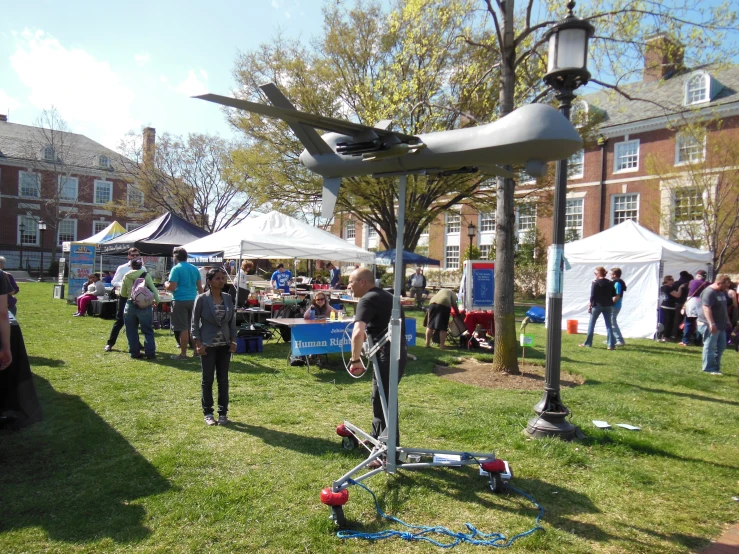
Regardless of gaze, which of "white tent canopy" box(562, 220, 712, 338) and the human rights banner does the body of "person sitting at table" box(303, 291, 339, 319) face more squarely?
the human rights banner

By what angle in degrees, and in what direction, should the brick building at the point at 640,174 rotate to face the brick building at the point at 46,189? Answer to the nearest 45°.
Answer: approximately 45° to its right

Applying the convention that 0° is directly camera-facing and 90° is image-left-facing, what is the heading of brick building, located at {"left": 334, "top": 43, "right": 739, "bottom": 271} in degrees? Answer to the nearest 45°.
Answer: approximately 45°

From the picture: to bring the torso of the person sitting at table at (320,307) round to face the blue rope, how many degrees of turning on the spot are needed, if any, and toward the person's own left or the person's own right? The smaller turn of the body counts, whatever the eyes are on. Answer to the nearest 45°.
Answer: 0° — they already face it

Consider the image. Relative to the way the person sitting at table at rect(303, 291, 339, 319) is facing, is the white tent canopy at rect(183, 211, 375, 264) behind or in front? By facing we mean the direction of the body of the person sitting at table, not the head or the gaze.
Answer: behind

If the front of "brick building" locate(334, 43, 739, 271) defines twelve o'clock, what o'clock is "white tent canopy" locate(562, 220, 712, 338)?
The white tent canopy is roughly at 11 o'clock from the brick building.

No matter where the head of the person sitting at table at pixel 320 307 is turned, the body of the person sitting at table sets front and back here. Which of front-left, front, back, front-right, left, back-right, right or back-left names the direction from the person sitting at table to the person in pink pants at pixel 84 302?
back-right

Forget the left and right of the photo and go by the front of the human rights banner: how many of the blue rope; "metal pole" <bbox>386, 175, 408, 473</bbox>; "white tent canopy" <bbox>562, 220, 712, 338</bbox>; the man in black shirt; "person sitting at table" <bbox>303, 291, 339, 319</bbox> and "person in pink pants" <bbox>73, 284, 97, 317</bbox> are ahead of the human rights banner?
3

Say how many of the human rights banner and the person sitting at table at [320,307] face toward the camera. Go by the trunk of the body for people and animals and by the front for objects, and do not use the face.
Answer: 2
